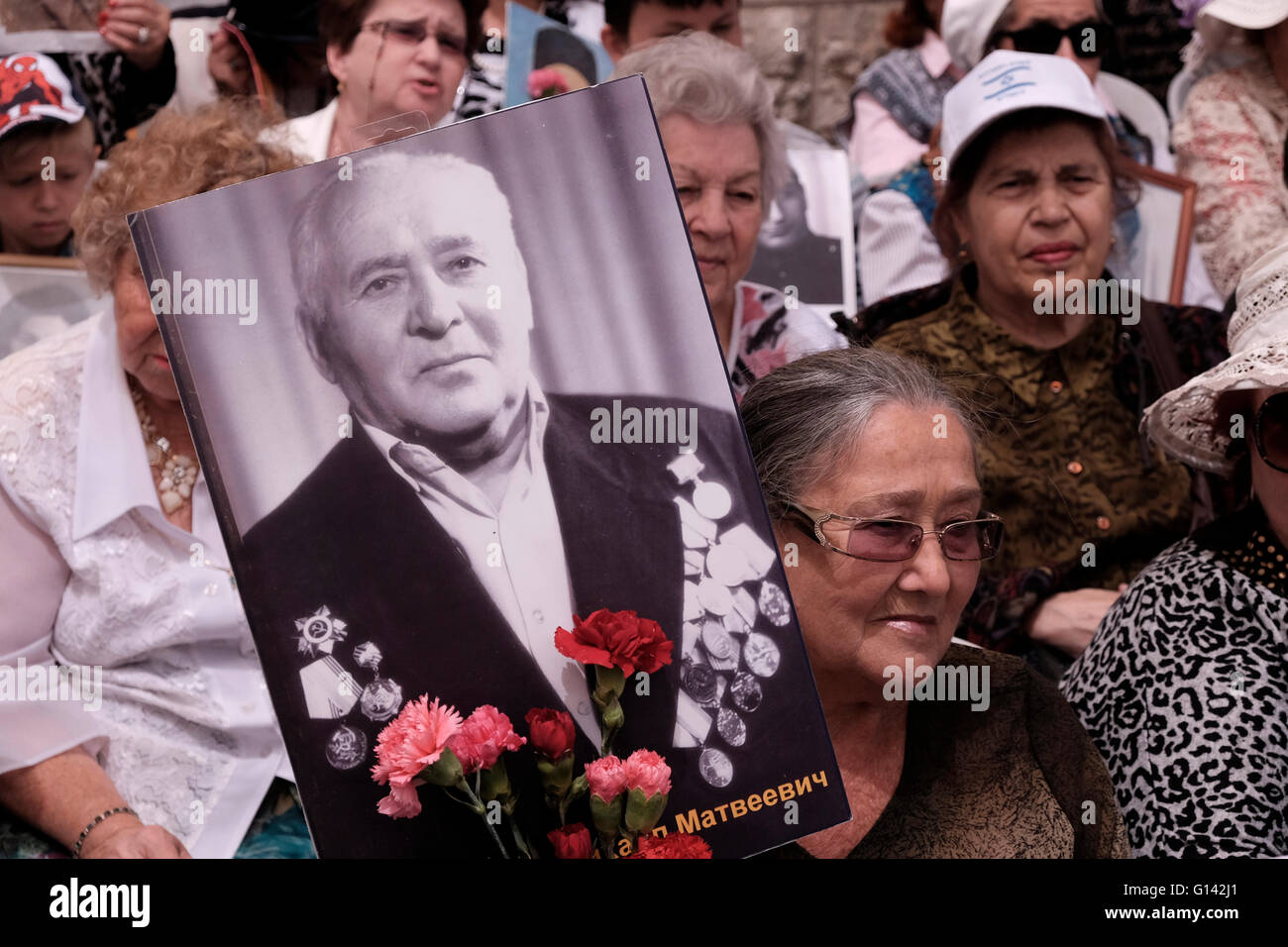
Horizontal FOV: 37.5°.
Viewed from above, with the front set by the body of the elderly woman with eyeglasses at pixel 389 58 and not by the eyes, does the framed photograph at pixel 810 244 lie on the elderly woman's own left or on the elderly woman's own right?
on the elderly woman's own left

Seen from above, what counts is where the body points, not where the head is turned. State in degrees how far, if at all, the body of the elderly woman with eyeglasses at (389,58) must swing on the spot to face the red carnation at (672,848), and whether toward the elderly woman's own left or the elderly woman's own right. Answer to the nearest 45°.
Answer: approximately 45° to the elderly woman's own right

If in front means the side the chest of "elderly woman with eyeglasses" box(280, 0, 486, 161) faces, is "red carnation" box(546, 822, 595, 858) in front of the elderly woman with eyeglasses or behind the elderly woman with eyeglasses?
in front

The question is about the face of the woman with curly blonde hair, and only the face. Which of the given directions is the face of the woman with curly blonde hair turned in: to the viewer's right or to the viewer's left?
to the viewer's right

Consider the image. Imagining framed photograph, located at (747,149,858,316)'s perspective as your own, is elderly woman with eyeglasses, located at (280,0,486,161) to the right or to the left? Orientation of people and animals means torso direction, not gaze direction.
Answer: on its right

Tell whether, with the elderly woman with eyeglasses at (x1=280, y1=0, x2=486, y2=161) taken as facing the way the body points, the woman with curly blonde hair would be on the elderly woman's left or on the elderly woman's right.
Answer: on the elderly woman's right

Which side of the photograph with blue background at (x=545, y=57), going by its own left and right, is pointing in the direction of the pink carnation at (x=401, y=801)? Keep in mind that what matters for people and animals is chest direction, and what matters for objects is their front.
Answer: front

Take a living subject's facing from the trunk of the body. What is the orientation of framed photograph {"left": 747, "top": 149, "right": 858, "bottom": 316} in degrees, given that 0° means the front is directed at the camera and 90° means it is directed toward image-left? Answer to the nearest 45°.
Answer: approximately 0°

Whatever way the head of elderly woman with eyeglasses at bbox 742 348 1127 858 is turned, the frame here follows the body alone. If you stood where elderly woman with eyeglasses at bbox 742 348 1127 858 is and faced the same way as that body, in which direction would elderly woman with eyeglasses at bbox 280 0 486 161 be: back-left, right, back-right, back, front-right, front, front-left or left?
back

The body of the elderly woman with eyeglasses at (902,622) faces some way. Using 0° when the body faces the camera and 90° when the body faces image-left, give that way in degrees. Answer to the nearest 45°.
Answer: approximately 315°

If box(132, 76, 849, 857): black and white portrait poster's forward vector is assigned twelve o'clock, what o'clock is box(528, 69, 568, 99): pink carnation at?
The pink carnation is roughly at 6 o'clock from the black and white portrait poster.
